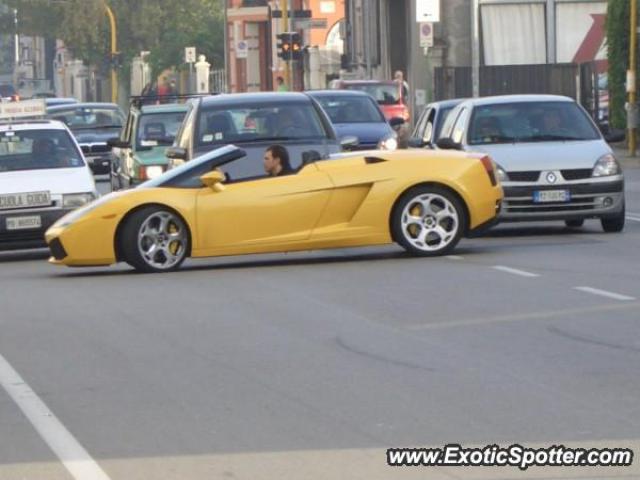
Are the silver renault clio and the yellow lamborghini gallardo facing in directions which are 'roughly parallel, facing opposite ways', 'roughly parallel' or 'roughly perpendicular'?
roughly perpendicular

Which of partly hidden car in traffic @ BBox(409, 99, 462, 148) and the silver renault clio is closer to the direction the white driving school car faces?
the silver renault clio

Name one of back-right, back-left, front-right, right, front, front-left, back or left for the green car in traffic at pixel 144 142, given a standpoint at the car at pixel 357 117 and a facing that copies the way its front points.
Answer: right

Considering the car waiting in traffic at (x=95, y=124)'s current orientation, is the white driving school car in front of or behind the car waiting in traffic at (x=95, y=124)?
in front

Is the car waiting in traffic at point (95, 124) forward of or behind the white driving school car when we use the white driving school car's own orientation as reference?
behind

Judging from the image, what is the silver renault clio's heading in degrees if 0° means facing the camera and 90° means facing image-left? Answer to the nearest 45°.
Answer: approximately 0°

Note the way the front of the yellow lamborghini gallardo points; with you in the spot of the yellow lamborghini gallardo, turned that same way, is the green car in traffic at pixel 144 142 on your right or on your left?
on your right

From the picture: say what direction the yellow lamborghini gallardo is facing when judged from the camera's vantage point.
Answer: facing to the left of the viewer

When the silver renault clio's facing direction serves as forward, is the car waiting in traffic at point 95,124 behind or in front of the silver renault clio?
behind
